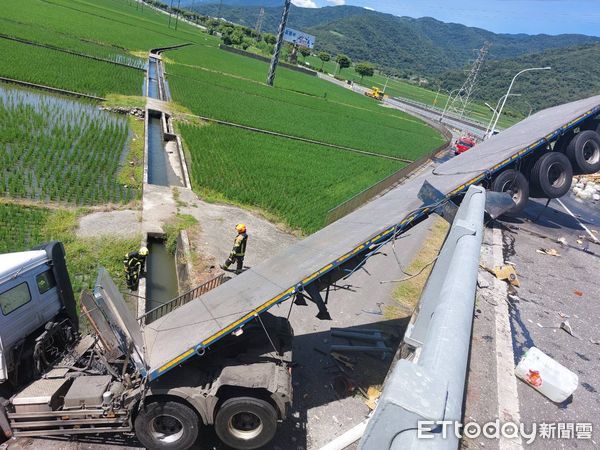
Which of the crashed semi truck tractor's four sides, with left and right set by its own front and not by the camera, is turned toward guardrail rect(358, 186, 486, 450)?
back

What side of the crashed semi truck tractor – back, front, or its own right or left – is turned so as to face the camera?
left

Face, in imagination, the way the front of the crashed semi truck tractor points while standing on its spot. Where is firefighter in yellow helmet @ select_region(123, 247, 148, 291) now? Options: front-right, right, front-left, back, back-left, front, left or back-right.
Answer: right

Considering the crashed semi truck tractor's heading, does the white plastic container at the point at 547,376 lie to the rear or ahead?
to the rear

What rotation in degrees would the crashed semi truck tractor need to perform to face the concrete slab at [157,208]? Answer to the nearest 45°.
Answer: approximately 90° to its right

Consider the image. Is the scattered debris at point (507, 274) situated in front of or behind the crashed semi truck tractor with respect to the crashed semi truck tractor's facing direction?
behind
